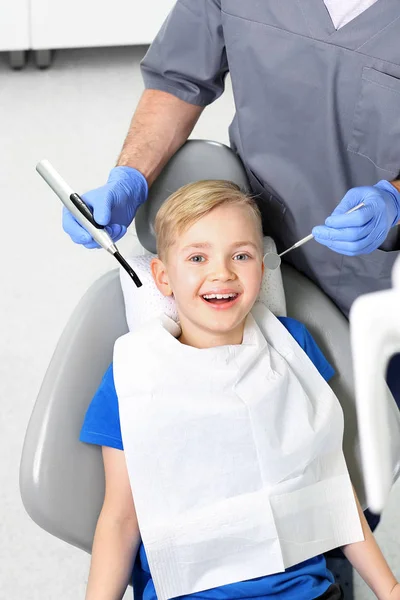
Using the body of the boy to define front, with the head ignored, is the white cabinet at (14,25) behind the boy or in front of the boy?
behind

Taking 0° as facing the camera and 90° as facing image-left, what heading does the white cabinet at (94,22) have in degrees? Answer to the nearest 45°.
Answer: approximately 0°

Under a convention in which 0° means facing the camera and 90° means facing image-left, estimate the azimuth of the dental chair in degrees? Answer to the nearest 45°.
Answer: approximately 0°

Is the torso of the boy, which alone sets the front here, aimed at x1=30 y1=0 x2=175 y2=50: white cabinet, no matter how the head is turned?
no

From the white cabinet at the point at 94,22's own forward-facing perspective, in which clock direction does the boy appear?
The boy is roughly at 12 o'clock from the white cabinet.

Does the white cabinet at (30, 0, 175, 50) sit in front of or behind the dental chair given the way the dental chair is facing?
behind

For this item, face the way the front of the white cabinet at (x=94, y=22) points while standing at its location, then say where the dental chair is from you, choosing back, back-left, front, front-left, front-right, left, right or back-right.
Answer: front

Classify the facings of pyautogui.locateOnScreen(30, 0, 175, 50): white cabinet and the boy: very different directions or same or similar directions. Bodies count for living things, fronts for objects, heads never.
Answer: same or similar directions

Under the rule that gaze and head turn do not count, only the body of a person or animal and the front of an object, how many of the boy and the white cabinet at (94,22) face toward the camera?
2

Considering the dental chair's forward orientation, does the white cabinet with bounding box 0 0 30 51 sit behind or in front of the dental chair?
behind

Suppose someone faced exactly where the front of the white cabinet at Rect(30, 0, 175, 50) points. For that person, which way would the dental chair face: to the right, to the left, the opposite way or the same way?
the same way
